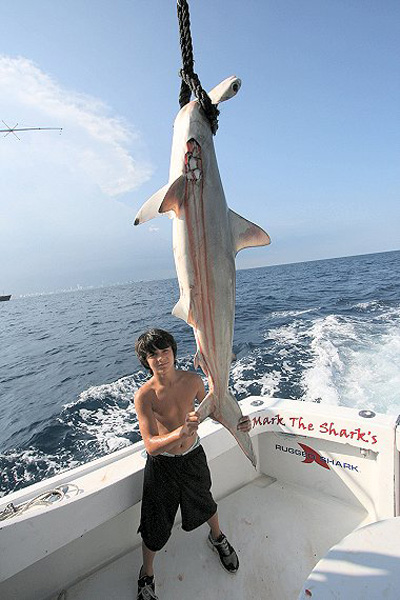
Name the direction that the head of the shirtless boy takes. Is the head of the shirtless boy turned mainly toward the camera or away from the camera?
toward the camera

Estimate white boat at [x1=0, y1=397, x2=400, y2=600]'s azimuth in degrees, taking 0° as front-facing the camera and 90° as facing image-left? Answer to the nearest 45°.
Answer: approximately 45°
